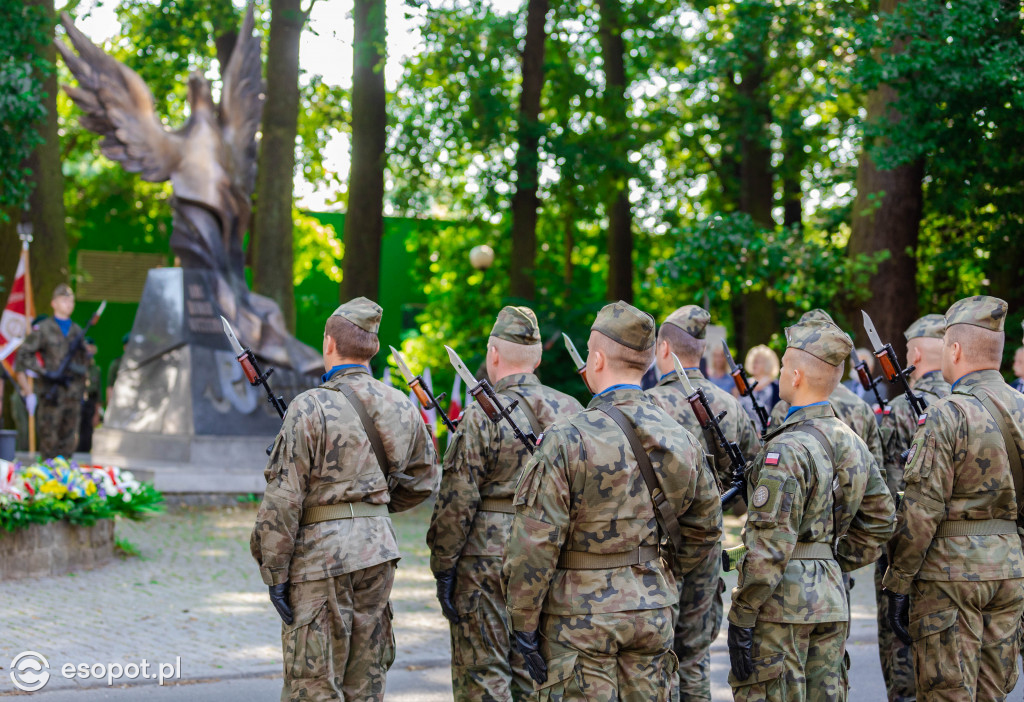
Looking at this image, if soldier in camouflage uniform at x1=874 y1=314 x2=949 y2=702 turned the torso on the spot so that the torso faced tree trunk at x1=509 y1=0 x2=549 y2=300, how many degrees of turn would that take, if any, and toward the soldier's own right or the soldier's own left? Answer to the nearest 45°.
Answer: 0° — they already face it

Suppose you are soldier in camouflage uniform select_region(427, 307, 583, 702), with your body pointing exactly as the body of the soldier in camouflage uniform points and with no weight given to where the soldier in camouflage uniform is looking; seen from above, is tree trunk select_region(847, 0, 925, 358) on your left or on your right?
on your right

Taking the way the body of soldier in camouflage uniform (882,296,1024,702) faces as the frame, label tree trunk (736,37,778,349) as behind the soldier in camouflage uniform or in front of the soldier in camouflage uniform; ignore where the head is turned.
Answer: in front

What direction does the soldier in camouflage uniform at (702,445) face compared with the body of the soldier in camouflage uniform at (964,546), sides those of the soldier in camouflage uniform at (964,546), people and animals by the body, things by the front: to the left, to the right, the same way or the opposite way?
the same way

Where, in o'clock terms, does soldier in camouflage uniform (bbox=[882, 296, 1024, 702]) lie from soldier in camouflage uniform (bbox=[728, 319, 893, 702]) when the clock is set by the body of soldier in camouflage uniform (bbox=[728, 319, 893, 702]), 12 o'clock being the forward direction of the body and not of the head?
soldier in camouflage uniform (bbox=[882, 296, 1024, 702]) is roughly at 3 o'clock from soldier in camouflage uniform (bbox=[728, 319, 893, 702]).

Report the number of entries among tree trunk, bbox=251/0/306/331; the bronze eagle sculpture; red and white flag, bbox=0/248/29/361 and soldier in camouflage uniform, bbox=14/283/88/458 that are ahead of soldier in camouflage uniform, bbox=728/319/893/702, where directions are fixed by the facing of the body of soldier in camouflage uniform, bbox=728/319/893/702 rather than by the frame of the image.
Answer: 4

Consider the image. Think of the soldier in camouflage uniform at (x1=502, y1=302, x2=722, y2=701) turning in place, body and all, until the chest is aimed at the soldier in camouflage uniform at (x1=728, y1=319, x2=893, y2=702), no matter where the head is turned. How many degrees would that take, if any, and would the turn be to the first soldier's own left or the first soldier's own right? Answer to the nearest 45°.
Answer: approximately 90° to the first soldier's own right

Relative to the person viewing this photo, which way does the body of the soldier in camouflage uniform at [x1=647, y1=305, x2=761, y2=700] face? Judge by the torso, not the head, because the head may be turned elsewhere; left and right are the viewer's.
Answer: facing away from the viewer and to the left of the viewer

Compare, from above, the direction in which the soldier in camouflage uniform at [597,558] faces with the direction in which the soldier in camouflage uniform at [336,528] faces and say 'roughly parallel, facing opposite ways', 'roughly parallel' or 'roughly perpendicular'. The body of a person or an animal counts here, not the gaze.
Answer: roughly parallel

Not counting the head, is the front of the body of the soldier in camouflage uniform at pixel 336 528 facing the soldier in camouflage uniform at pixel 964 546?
no

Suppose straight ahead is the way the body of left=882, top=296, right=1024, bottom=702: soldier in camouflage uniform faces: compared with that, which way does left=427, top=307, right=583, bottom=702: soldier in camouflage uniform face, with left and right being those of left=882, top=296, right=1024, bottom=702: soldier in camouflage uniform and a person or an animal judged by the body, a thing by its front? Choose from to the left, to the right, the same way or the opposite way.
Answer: the same way

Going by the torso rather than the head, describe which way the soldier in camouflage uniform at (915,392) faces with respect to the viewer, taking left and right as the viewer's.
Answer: facing away from the viewer and to the left of the viewer

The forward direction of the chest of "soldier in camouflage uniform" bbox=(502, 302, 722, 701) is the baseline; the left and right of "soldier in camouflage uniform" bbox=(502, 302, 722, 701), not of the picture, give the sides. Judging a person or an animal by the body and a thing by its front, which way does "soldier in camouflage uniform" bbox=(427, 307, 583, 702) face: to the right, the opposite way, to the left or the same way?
the same way

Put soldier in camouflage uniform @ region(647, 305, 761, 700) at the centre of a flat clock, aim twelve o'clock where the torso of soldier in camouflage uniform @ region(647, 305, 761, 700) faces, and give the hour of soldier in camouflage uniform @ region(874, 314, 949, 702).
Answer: soldier in camouflage uniform @ region(874, 314, 949, 702) is roughly at 3 o'clock from soldier in camouflage uniform @ region(647, 305, 761, 700).

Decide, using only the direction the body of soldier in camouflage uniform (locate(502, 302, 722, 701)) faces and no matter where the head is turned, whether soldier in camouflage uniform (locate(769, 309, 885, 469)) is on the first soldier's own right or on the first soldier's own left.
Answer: on the first soldier's own right

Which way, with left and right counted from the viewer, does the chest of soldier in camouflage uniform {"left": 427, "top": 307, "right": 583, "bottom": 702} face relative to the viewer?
facing away from the viewer and to the left of the viewer

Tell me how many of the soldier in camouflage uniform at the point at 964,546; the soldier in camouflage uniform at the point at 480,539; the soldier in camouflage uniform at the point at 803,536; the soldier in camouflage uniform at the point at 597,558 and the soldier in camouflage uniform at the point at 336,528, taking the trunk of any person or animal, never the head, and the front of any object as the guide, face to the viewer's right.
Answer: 0

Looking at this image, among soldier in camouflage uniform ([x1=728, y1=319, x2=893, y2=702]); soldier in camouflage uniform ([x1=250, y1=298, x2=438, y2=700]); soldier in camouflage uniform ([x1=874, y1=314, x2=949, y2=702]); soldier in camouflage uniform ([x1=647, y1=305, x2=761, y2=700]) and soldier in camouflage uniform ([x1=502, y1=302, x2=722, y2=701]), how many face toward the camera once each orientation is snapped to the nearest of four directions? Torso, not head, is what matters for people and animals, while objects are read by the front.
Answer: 0
